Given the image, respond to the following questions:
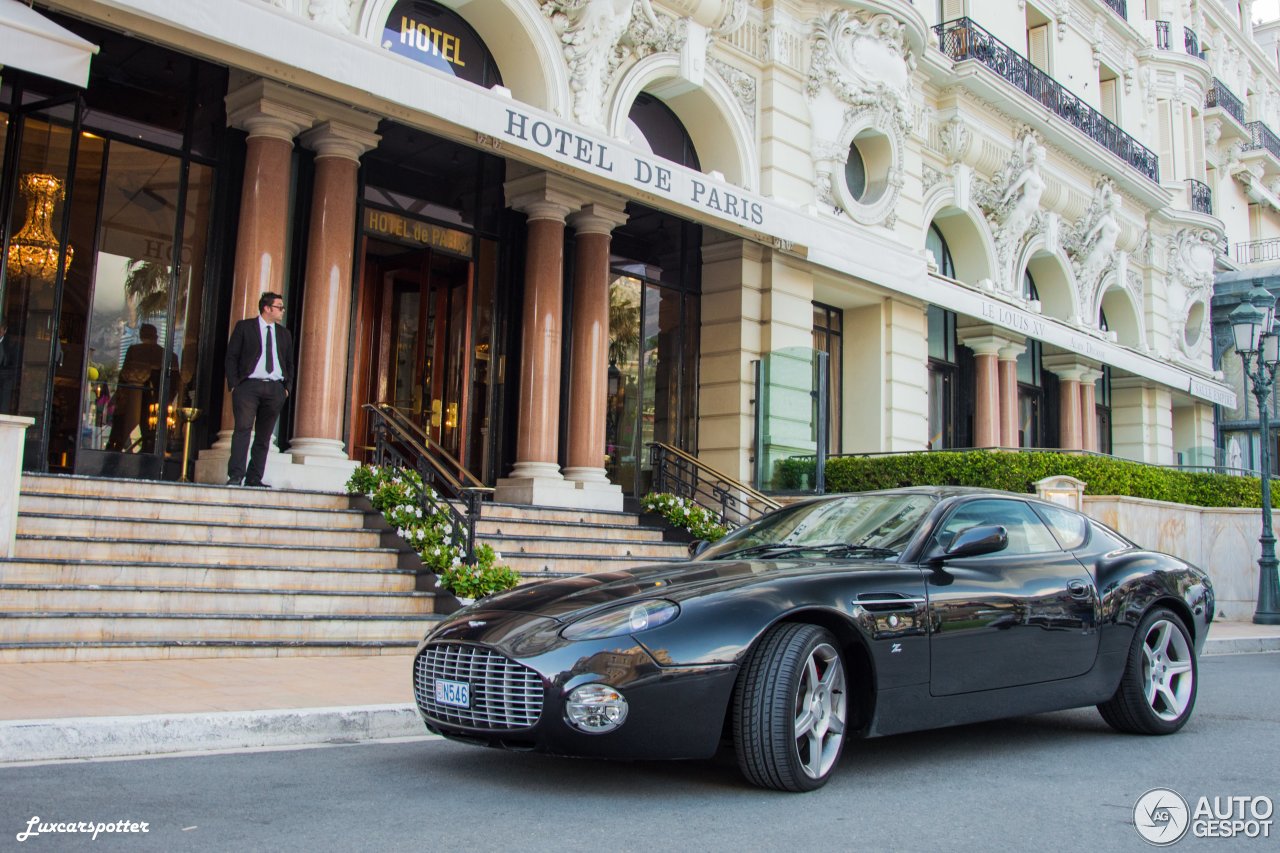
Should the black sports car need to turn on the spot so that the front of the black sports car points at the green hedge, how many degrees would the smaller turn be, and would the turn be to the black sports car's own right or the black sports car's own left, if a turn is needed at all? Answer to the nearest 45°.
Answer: approximately 135° to the black sports car's own right

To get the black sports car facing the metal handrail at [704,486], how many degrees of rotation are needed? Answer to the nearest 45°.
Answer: approximately 135° to its right

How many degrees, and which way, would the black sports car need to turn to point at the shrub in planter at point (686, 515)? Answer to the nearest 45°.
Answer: approximately 135° to its right

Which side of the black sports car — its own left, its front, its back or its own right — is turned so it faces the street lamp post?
back

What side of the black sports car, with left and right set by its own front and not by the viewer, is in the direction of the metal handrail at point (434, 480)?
right

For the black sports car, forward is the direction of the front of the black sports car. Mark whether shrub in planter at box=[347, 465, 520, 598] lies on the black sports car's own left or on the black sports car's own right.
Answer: on the black sports car's own right

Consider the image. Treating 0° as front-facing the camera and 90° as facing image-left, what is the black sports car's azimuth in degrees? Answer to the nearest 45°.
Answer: approximately 45°

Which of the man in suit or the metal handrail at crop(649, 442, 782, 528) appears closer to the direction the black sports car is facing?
the man in suit

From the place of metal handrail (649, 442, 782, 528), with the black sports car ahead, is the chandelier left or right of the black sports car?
right
